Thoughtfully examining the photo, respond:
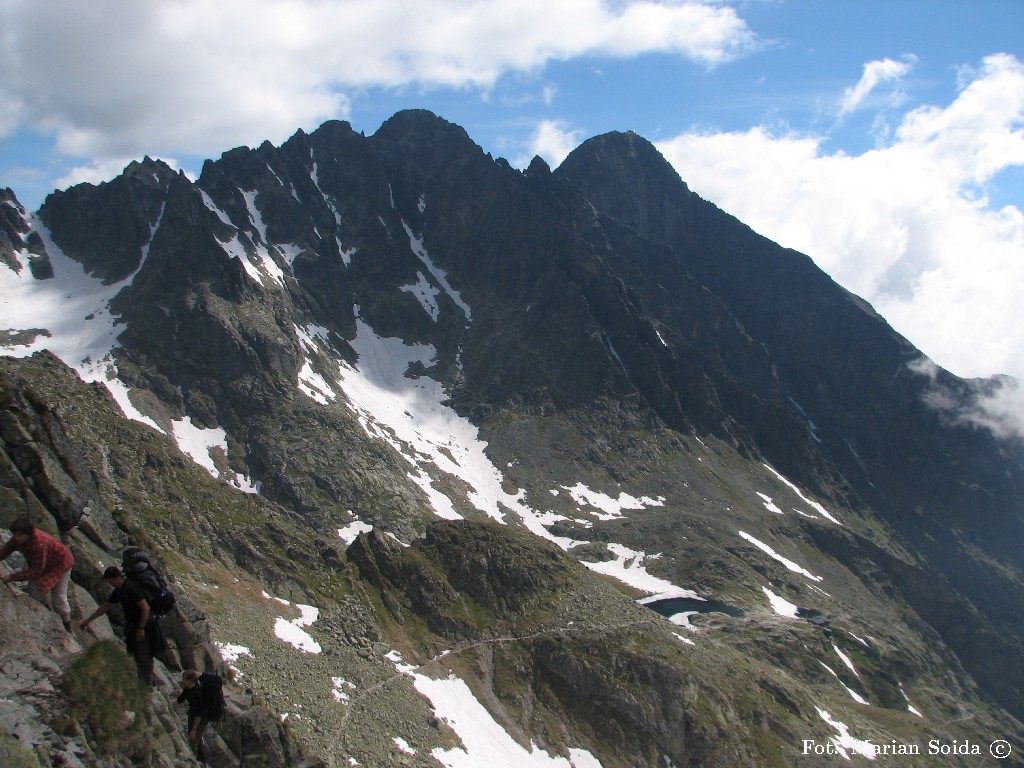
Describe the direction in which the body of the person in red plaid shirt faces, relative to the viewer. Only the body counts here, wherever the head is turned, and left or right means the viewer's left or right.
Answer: facing to the left of the viewer

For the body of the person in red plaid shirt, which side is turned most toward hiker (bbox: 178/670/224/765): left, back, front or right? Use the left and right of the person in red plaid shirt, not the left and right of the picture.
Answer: back

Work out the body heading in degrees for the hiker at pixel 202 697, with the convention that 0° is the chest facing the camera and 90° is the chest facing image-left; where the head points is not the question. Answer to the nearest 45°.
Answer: approximately 90°

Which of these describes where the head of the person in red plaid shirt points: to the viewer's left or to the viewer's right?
to the viewer's left

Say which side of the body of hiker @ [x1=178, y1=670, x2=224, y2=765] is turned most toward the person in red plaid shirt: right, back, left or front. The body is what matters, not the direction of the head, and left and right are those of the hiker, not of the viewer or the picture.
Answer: front

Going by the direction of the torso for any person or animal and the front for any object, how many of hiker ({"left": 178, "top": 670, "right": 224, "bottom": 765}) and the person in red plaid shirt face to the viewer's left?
2
